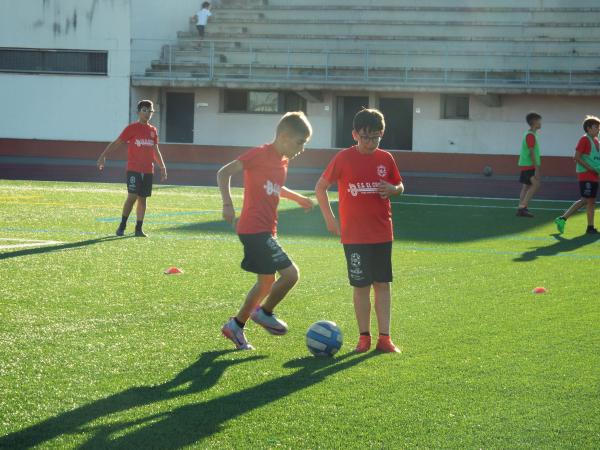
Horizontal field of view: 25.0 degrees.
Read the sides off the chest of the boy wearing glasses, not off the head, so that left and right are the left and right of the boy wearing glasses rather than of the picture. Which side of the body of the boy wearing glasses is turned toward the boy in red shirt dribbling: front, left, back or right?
right

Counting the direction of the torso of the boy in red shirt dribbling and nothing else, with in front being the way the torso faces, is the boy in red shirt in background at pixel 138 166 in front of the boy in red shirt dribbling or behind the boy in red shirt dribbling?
behind

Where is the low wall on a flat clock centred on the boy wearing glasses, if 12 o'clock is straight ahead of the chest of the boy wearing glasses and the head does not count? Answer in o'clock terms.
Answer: The low wall is roughly at 6 o'clock from the boy wearing glasses.

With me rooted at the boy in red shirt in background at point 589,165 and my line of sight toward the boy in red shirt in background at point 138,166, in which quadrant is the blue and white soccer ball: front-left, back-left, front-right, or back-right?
front-left

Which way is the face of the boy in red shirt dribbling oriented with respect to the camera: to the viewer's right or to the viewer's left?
to the viewer's right

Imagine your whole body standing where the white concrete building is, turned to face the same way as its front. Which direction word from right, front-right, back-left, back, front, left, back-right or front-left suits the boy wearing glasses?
front

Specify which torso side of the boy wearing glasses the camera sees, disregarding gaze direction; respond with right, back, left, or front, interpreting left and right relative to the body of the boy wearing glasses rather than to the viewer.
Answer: front

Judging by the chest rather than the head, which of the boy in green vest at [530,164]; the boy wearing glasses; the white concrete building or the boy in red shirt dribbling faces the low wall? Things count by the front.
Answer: the white concrete building
